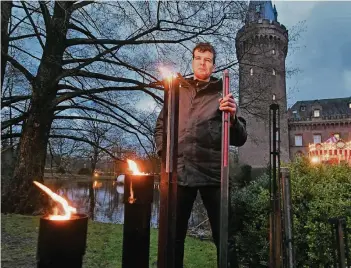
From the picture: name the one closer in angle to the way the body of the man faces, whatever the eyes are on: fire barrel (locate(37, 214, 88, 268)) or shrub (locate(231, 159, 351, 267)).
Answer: the fire barrel

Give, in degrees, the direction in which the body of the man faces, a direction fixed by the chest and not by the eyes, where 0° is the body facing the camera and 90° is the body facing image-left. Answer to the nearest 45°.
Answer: approximately 0°

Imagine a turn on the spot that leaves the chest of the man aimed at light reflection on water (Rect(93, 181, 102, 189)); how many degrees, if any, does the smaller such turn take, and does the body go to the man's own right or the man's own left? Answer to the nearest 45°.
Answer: approximately 180°

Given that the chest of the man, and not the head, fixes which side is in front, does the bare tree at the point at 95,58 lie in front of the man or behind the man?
behind

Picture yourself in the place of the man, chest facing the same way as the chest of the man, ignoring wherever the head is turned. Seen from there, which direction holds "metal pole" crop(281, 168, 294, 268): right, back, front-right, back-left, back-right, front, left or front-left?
back-left

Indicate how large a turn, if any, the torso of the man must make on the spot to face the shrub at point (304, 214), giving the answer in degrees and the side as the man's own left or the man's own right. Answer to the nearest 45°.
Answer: approximately 135° to the man's own left

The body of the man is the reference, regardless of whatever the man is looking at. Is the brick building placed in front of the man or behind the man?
behind

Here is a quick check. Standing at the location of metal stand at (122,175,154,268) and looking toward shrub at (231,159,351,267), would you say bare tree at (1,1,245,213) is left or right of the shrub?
left

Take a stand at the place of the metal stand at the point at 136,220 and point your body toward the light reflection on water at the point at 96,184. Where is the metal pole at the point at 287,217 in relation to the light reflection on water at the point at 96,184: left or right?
right
